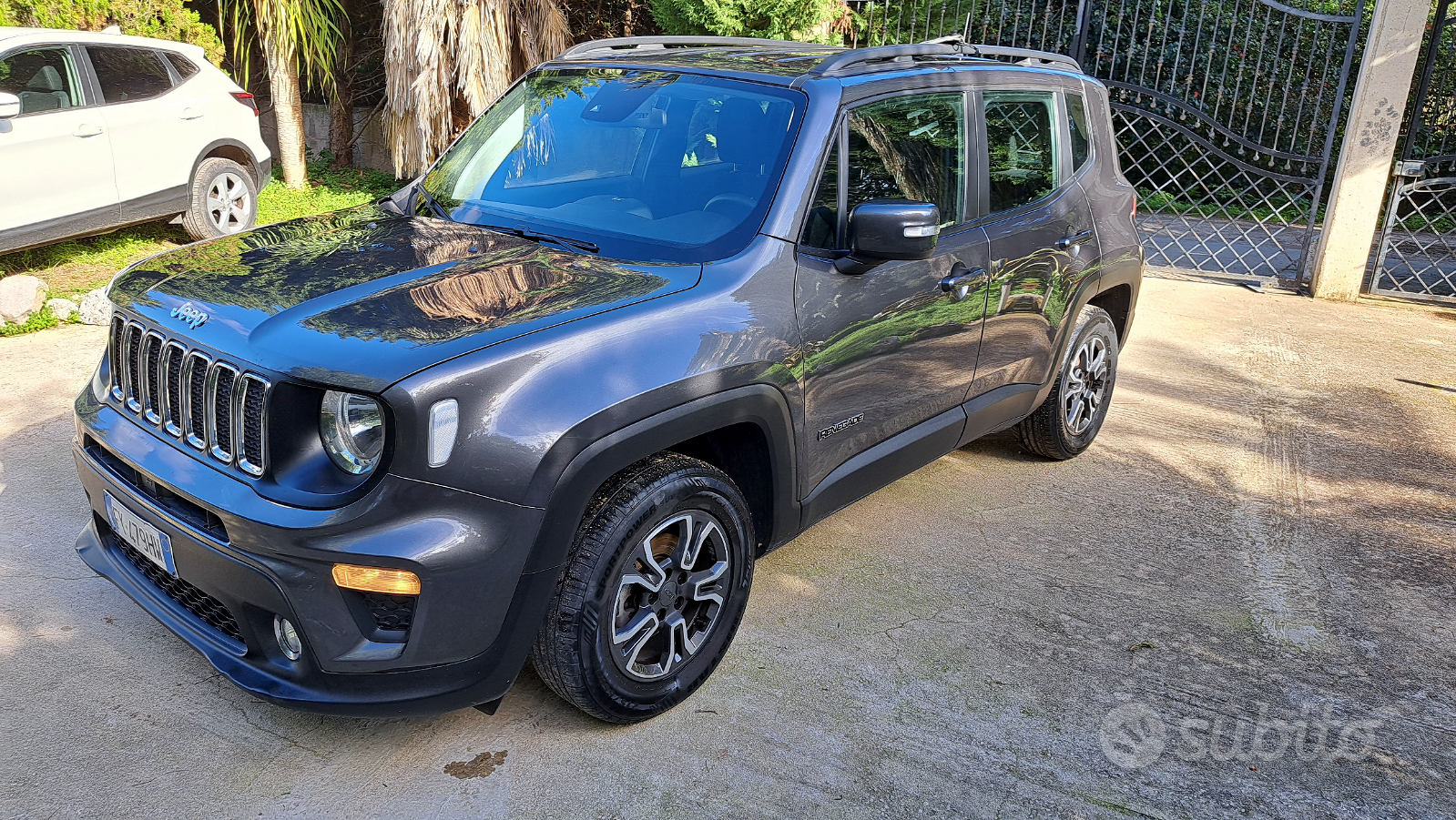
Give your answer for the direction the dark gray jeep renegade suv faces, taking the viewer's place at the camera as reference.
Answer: facing the viewer and to the left of the viewer

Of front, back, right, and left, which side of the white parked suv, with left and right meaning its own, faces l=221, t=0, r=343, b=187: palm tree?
back

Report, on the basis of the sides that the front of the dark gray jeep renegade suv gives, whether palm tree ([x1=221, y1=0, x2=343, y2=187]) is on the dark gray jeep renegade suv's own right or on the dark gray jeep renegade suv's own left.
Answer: on the dark gray jeep renegade suv's own right

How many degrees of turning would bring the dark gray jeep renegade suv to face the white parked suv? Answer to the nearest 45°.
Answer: approximately 90° to its right

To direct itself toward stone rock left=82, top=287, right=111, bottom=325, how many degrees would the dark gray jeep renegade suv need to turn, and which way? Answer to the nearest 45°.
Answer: approximately 90° to its right

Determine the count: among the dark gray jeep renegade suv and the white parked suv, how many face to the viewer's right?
0

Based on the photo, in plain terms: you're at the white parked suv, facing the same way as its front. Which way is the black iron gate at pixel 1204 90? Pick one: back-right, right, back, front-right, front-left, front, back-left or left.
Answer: back-left

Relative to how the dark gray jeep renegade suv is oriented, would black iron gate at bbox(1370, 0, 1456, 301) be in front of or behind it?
behind

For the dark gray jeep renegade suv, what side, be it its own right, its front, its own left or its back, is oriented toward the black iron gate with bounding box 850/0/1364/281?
back

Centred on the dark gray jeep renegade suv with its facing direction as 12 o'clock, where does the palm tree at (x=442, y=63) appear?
The palm tree is roughly at 4 o'clock from the dark gray jeep renegade suv.

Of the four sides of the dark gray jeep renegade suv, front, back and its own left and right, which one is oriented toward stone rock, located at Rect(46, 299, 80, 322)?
right
